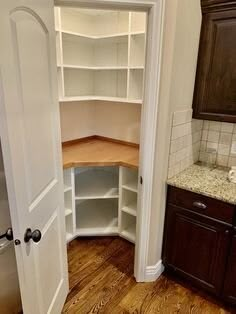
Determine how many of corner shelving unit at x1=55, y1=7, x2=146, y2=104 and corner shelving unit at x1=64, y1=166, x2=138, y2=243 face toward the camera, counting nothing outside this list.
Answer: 2

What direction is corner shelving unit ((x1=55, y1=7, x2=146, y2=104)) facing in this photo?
toward the camera

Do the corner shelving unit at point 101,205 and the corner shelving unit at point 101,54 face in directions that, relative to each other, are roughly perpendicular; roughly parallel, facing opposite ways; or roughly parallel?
roughly parallel

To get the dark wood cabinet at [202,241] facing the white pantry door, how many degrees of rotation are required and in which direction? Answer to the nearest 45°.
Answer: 0° — it already faces it

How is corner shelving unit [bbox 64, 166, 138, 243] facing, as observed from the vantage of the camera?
facing the viewer

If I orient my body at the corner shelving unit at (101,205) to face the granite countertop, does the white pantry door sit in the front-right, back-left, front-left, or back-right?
front-right

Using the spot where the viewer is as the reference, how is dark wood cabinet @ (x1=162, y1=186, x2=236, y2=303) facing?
facing the viewer and to the left of the viewer

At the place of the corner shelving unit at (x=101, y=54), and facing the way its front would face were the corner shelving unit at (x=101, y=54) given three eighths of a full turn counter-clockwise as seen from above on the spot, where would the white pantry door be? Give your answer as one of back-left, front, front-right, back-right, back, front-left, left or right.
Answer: back-right

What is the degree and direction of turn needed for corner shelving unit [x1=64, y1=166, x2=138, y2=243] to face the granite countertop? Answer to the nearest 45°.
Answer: approximately 45° to its left
